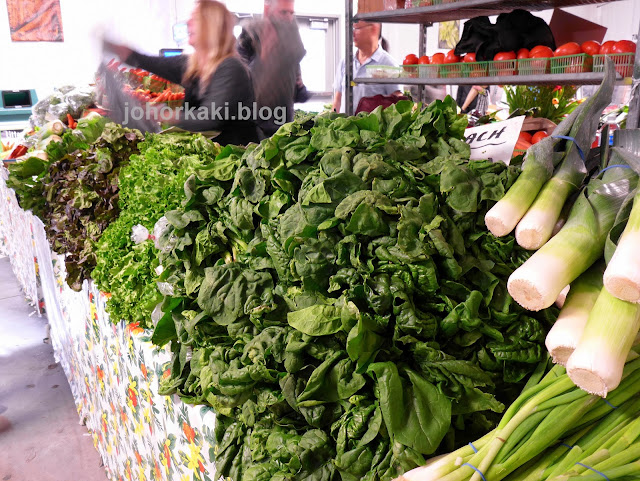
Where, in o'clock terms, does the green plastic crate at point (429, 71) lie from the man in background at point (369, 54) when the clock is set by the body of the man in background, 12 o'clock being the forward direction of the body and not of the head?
The green plastic crate is roughly at 10 o'clock from the man in background.

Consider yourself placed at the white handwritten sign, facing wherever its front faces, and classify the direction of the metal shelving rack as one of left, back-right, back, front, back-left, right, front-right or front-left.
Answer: back

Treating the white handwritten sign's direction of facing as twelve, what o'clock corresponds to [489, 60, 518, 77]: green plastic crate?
The green plastic crate is roughly at 6 o'clock from the white handwritten sign.

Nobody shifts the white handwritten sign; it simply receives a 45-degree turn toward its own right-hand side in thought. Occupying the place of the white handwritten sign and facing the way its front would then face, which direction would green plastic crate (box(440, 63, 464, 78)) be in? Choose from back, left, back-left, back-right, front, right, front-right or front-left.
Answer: back-right

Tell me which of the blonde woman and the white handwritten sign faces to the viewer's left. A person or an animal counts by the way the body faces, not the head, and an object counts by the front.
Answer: the blonde woman

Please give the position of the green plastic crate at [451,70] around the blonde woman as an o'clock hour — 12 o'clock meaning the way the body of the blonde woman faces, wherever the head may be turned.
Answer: The green plastic crate is roughly at 6 o'clock from the blonde woman.

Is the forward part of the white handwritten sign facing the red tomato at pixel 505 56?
no

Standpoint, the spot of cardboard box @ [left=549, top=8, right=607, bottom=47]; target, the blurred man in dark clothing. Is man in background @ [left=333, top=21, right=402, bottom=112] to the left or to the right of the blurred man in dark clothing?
right

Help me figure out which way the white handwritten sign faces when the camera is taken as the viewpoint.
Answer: facing the viewer

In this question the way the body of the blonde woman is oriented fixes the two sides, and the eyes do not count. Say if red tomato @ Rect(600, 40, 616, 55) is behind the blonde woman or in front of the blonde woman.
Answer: behind

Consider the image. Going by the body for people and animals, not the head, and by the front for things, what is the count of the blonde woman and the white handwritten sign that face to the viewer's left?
1

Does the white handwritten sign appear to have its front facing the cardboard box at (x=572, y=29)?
no

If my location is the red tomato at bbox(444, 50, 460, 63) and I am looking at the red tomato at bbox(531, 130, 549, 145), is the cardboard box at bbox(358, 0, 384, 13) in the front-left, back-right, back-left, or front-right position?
back-right

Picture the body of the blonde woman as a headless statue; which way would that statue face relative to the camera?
to the viewer's left

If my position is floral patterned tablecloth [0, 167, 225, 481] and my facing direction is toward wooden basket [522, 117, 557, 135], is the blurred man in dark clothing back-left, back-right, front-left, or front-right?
front-left

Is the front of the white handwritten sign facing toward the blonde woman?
no
